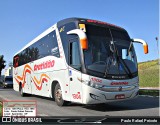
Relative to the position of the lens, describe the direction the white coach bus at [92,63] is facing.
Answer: facing the viewer and to the right of the viewer
